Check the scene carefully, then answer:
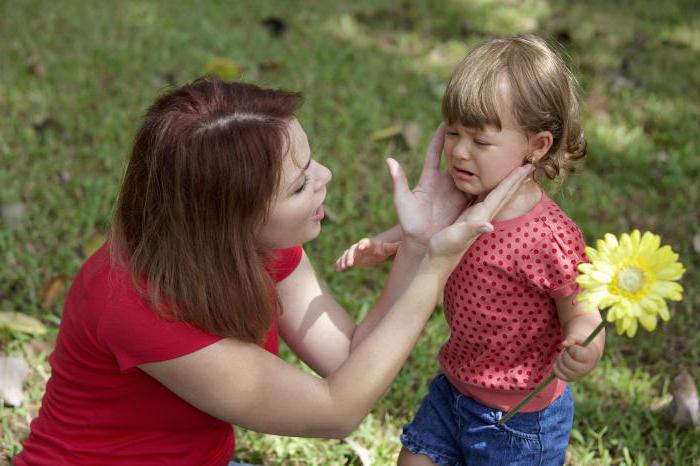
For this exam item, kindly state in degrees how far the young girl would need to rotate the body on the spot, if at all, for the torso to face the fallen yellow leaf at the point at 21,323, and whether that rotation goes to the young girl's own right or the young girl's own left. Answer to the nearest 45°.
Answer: approximately 90° to the young girl's own right

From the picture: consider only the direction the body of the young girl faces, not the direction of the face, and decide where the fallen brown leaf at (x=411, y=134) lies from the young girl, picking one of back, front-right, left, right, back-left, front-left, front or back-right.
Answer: back-right

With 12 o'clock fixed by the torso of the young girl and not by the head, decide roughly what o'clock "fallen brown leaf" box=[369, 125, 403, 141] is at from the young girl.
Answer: The fallen brown leaf is roughly at 4 o'clock from the young girl.

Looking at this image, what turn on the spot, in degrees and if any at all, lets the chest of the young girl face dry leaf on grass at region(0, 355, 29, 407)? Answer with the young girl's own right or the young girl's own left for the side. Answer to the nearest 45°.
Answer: approximately 45° to the young girl's own right

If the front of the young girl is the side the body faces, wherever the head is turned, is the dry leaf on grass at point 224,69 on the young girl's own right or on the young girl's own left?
on the young girl's own right

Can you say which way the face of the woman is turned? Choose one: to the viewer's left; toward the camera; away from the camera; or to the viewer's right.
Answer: to the viewer's right

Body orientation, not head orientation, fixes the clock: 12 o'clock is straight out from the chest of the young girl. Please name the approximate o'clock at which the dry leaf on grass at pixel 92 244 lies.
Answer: The dry leaf on grass is roughly at 3 o'clock from the young girl.

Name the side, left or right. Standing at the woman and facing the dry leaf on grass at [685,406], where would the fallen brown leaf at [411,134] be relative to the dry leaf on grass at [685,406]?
left

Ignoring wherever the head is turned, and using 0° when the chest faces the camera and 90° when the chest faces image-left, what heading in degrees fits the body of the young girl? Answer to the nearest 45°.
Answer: approximately 45°
